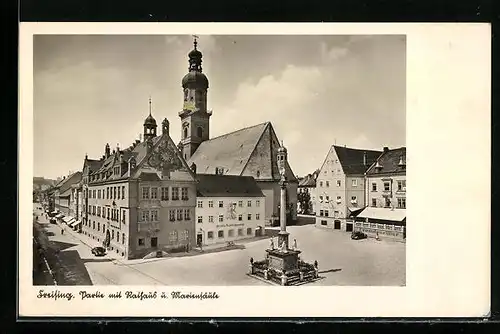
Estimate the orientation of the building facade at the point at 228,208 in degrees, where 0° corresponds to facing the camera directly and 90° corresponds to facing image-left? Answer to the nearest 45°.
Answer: approximately 315°
